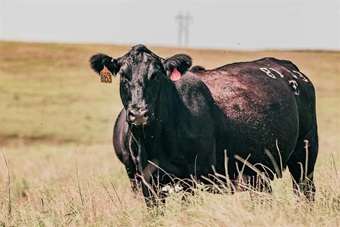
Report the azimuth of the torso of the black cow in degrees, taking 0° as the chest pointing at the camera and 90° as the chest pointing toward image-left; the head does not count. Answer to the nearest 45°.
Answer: approximately 45°
